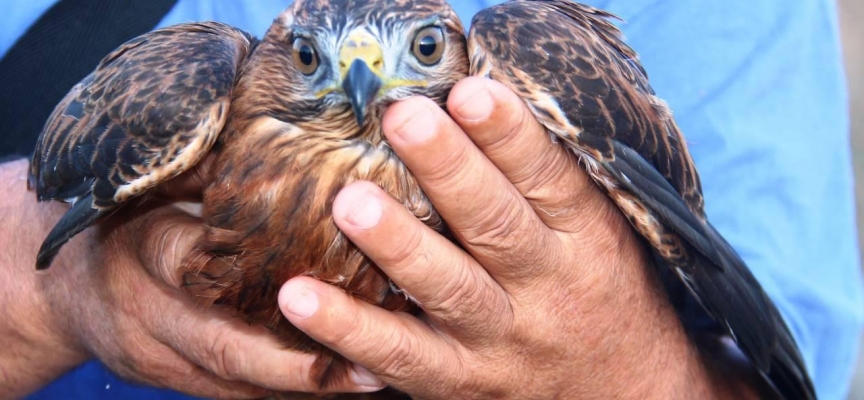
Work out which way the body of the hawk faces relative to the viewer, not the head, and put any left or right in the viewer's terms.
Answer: facing the viewer
